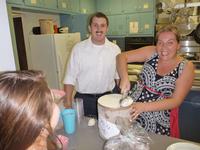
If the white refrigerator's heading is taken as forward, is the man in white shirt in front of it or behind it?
in front

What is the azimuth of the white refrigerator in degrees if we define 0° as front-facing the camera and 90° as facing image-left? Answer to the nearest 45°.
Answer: approximately 315°

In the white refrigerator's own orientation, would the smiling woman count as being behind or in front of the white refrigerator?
in front

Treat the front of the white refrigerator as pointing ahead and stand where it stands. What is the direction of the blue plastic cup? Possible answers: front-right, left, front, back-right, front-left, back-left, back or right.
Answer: front-right
